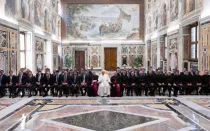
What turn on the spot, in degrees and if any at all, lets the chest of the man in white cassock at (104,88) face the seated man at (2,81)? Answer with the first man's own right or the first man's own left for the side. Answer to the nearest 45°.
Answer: approximately 90° to the first man's own right

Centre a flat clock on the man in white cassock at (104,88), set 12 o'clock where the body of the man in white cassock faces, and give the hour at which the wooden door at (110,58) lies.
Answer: The wooden door is roughly at 6 o'clock from the man in white cassock.

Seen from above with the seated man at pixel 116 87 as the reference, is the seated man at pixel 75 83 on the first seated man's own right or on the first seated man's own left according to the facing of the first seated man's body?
on the first seated man's own right

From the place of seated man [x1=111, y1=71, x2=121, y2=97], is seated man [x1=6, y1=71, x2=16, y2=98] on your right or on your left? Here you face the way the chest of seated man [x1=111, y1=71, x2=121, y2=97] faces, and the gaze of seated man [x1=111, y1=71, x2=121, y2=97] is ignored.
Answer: on your right

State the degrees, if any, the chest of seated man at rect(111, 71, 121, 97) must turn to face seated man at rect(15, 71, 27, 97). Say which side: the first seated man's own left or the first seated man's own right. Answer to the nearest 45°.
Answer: approximately 90° to the first seated man's own right

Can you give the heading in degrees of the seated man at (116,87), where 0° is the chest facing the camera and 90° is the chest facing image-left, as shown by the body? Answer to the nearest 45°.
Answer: approximately 0°

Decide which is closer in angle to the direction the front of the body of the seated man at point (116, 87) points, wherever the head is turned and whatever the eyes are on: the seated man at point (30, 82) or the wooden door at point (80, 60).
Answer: the seated man
